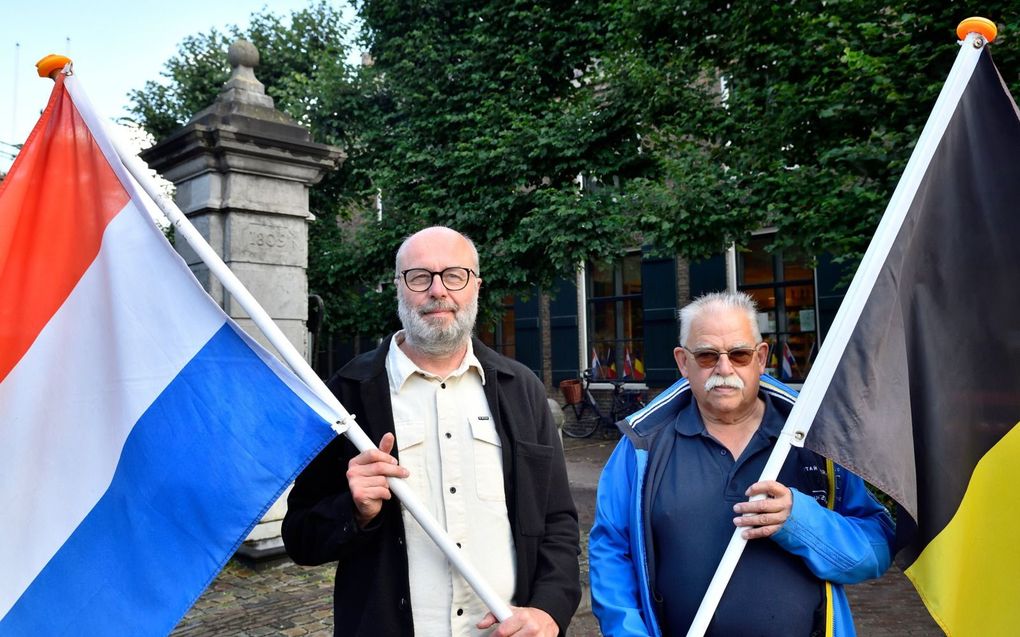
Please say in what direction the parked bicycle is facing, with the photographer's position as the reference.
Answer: facing to the left of the viewer

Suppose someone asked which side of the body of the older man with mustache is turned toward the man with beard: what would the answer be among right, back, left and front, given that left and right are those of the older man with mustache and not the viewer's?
right

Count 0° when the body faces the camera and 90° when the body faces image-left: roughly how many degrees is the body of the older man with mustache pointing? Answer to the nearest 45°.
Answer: approximately 0°

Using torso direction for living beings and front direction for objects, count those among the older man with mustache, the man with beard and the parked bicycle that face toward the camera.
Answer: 2

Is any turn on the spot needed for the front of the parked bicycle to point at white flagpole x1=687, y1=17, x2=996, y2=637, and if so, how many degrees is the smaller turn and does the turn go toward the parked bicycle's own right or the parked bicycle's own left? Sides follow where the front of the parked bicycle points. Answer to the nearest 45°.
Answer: approximately 90° to the parked bicycle's own left

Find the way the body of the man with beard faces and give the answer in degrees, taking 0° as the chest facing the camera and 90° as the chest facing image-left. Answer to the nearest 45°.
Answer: approximately 0°
